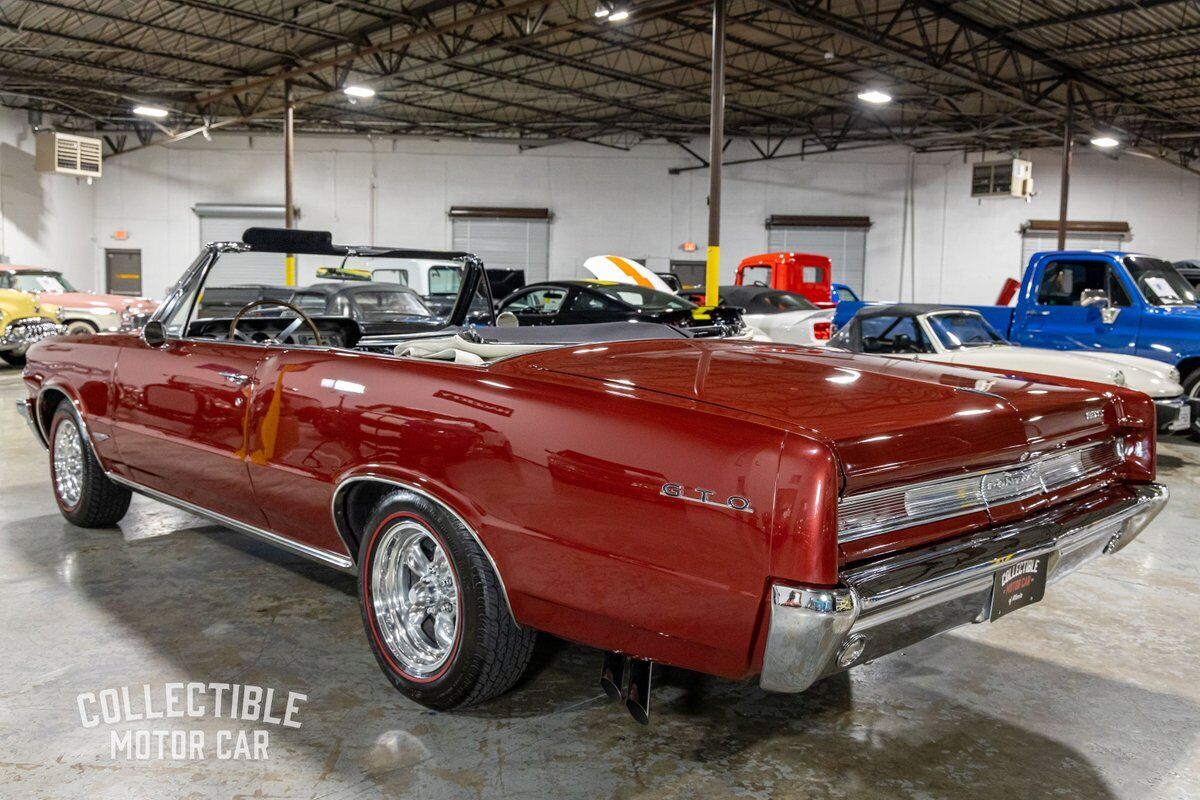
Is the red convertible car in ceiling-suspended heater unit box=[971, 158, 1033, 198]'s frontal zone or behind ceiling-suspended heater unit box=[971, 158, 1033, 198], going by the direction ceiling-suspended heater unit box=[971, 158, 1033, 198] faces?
frontal zone

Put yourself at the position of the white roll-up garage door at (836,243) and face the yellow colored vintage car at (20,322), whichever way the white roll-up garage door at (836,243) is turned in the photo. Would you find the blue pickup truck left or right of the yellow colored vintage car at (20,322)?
left

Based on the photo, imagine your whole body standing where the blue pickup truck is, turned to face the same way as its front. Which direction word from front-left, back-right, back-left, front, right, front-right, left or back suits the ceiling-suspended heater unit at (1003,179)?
back-left

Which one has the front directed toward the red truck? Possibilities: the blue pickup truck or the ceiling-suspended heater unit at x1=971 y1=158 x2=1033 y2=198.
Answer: the ceiling-suspended heater unit

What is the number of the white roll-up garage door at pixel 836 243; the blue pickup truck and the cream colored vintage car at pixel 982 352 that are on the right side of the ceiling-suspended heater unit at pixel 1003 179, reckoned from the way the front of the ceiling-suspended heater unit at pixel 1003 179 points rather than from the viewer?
1

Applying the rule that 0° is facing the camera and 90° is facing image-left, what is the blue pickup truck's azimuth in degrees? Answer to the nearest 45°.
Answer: approximately 315°

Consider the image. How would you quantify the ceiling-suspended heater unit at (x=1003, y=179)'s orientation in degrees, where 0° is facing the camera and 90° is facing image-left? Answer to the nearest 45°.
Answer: approximately 45°

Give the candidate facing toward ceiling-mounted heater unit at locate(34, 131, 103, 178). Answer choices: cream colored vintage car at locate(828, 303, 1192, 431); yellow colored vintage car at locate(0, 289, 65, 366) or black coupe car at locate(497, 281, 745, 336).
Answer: the black coupe car

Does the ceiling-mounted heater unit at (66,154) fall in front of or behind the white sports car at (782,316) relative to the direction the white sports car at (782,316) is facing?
in front

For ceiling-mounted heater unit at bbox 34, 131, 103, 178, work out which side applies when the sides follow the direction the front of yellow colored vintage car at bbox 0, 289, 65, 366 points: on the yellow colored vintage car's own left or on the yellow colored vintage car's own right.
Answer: on the yellow colored vintage car's own left

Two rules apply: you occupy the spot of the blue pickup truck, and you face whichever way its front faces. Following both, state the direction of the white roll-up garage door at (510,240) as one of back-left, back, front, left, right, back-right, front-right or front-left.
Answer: back

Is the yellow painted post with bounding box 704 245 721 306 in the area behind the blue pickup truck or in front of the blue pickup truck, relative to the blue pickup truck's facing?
behind
